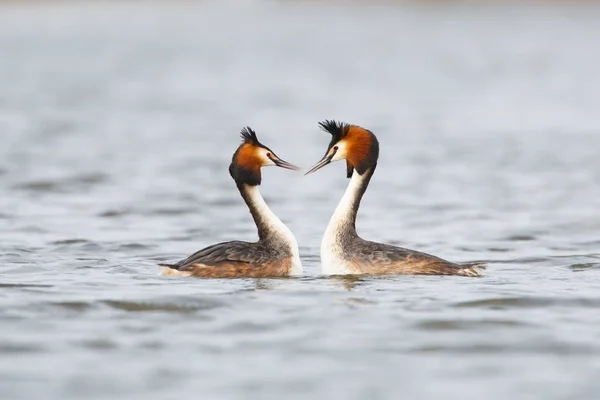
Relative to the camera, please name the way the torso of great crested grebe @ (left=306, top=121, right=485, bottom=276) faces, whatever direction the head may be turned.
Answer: to the viewer's left

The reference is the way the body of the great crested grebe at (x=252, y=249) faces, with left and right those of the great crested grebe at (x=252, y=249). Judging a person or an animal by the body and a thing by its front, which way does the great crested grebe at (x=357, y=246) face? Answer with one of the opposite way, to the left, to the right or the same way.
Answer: the opposite way

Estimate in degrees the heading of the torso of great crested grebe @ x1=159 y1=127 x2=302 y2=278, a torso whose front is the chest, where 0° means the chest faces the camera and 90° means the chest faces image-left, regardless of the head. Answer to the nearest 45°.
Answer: approximately 270°

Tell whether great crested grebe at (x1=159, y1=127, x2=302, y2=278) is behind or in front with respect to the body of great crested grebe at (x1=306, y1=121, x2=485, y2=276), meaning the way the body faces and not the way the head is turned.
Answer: in front

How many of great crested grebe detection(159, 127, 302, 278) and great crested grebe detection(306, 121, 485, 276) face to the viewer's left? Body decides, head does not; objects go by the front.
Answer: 1

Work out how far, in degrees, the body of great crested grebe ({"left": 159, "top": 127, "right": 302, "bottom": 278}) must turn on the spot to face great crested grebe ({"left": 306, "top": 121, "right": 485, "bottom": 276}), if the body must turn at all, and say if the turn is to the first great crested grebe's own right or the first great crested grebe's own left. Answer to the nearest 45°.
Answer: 0° — it already faces it

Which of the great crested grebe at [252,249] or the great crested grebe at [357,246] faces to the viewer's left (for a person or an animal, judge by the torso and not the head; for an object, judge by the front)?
the great crested grebe at [357,246]
